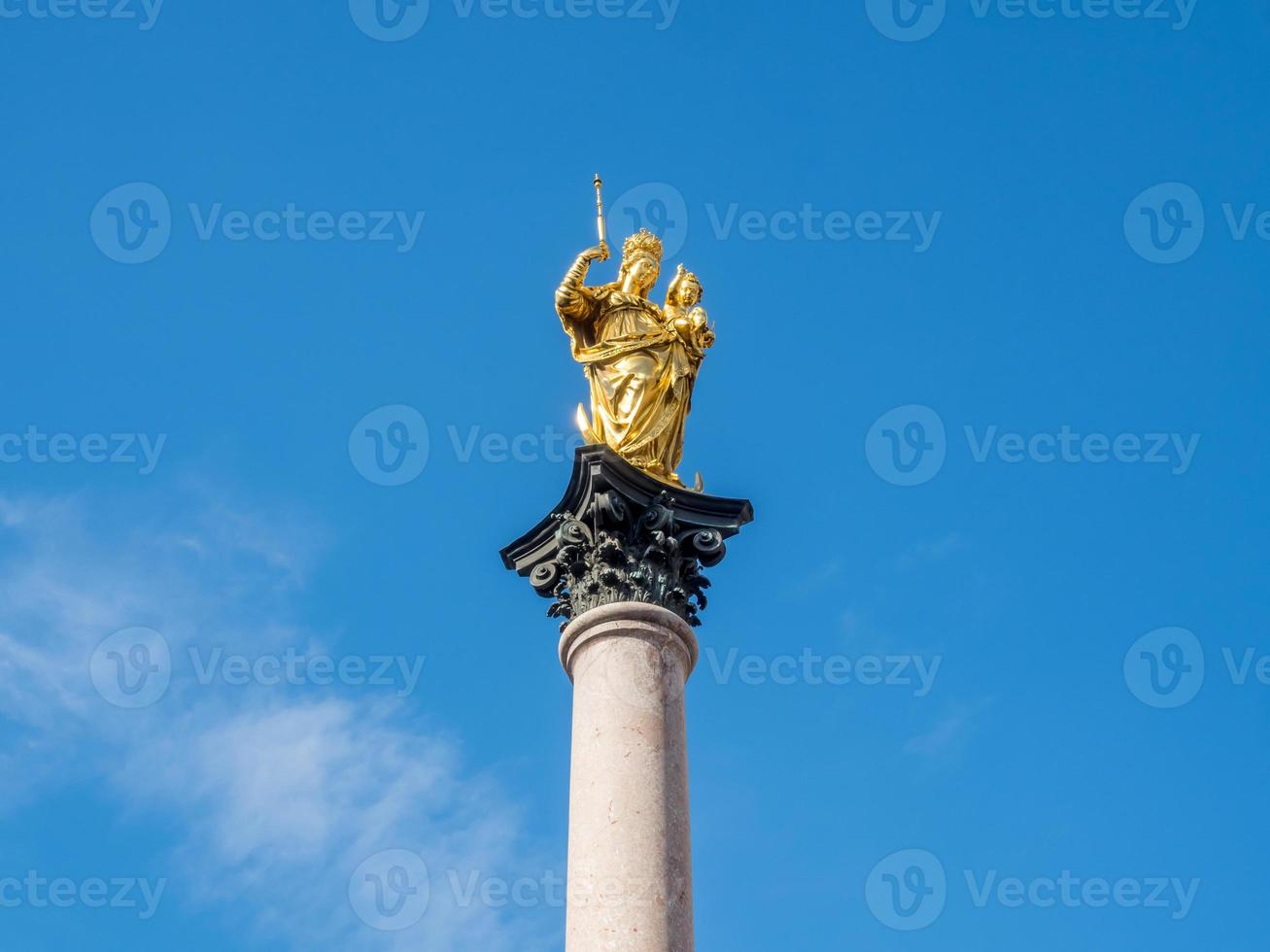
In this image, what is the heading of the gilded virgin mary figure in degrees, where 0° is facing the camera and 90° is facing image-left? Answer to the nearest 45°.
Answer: approximately 315°
